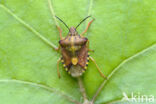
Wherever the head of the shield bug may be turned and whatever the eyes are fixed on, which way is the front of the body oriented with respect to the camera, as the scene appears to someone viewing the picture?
away from the camera
